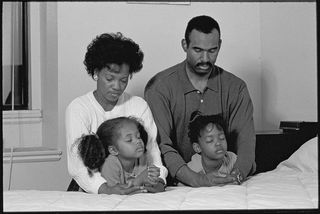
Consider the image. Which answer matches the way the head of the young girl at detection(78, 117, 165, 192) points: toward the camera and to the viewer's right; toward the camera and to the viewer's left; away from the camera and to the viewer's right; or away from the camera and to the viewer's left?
toward the camera and to the viewer's right

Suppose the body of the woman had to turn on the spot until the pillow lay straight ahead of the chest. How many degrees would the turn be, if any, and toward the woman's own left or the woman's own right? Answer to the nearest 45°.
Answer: approximately 90° to the woman's own left

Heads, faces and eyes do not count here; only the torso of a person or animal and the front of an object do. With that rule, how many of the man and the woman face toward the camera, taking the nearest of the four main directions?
2

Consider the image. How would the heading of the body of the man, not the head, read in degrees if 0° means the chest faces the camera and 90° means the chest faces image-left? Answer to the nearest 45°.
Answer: approximately 0°

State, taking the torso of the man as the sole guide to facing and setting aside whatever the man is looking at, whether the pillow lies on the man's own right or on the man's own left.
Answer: on the man's own left

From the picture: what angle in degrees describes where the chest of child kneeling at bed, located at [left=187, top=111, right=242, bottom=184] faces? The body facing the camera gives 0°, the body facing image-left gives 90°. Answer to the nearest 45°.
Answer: approximately 315°

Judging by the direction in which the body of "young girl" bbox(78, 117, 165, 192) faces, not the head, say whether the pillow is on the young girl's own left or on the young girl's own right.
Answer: on the young girl's own left
